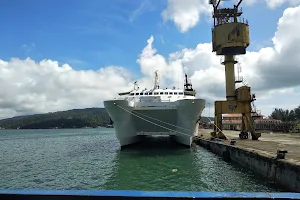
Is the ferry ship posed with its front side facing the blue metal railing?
yes

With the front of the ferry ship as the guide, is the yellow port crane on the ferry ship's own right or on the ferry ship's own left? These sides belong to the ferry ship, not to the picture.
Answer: on the ferry ship's own left

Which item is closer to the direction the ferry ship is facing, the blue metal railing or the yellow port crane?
the blue metal railing

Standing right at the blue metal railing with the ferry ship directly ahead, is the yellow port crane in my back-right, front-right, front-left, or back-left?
front-right

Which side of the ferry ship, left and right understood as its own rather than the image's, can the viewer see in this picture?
front
